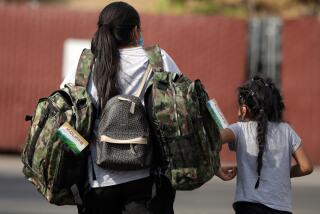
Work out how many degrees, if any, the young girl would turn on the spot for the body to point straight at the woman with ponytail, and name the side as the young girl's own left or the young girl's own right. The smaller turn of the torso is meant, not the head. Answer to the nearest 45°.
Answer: approximately 135° to the young girl's own left

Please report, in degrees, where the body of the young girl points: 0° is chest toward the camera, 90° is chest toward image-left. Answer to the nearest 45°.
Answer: approximately 180°
